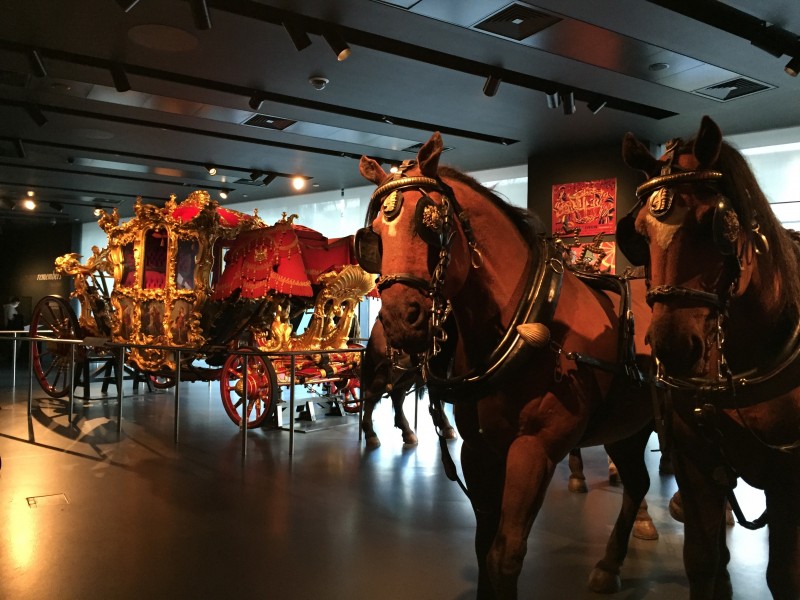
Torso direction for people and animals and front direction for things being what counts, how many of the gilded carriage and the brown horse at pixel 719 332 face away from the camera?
0

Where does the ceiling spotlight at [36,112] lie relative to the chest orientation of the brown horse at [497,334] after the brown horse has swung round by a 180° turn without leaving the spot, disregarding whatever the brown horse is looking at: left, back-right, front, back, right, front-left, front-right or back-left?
left

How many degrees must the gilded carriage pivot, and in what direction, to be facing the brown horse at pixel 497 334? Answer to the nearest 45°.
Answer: approximately 45° to its right

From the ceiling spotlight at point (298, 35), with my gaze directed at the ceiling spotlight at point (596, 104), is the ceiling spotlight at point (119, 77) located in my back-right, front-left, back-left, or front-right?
back-left

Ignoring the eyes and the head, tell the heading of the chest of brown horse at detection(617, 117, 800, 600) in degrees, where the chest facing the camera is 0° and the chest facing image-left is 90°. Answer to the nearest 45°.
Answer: approximately 45°

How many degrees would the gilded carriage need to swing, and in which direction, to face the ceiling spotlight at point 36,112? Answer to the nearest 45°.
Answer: approximately 135° to its right

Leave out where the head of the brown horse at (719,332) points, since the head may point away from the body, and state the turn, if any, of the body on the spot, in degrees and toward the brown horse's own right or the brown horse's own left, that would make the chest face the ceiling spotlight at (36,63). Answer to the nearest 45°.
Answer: approximately 45° to the brown horse's own right

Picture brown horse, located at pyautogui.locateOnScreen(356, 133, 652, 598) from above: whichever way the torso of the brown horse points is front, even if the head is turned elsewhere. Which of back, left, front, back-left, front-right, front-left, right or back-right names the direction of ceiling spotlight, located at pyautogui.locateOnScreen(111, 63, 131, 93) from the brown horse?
right

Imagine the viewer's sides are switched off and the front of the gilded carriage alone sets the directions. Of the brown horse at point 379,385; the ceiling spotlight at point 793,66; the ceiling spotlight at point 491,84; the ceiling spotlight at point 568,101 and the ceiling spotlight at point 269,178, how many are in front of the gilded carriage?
4

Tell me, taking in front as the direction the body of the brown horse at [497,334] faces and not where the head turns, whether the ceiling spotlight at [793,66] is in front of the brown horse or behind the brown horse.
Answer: behind

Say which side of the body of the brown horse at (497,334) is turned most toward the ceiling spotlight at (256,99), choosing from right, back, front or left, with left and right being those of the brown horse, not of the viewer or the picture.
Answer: right

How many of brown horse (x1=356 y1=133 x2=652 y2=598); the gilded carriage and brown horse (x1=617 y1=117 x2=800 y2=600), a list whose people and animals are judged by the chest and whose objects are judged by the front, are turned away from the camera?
0

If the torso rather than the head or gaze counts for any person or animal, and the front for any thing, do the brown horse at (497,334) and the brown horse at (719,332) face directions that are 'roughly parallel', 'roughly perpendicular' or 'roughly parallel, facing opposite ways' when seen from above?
roughly parallel

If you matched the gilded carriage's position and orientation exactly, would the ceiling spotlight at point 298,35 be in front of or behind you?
in front

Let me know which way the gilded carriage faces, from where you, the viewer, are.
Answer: facing the viewer and to the right of the viewer

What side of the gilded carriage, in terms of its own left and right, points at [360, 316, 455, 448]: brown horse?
front

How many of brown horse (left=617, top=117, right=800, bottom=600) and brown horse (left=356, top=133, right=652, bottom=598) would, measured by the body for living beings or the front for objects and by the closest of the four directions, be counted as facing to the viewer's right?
0
